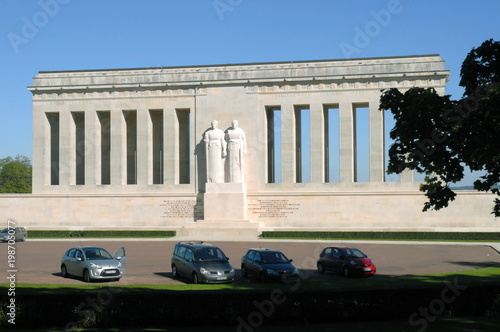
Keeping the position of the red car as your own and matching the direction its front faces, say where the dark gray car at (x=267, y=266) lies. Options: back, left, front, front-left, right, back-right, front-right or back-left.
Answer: right

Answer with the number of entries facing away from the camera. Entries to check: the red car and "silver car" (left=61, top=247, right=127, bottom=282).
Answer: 0

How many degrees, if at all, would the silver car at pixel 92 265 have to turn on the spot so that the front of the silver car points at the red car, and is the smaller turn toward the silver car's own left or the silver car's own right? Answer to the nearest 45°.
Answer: approximately 45° to the silver car's own left

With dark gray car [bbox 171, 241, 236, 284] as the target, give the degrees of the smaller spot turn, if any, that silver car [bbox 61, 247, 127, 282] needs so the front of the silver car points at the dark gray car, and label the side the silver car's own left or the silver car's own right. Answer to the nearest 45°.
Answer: approximately 45° to the silver car's own left

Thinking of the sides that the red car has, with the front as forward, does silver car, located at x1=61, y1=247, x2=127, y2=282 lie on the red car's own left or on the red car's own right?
on the red car's own right

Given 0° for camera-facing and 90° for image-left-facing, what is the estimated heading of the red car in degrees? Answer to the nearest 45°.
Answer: approximately 315°

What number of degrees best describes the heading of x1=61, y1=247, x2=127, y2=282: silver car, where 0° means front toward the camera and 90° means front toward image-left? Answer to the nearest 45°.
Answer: approximately 315°
